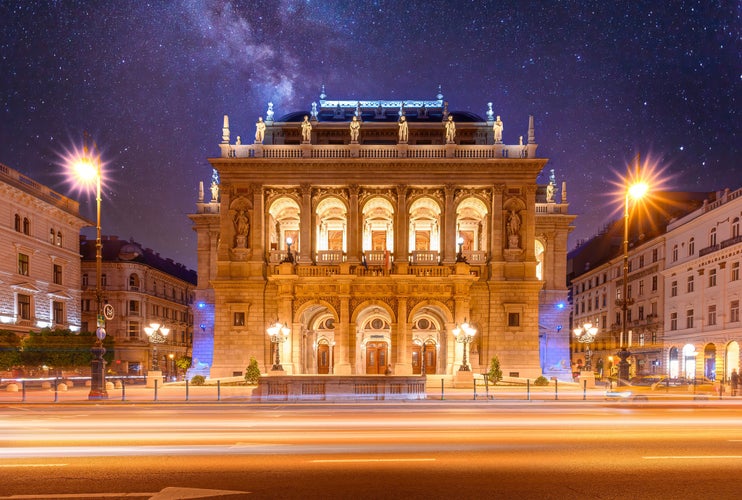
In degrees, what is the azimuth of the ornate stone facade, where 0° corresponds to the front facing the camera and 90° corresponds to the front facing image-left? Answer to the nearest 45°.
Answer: approximately 0°

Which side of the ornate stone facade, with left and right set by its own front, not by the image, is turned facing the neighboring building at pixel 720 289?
left

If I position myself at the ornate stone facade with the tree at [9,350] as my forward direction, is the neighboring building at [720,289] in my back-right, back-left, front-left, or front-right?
back-left
